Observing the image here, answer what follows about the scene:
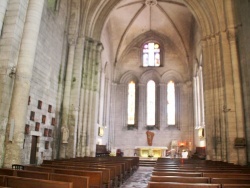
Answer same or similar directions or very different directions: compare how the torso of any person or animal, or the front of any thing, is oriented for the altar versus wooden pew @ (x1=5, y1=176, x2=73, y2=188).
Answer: very different directions

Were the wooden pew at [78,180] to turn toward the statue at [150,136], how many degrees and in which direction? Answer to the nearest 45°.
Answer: approximately 45° to its left

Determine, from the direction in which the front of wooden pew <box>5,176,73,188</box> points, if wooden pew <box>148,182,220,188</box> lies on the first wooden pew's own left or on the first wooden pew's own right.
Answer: on the first wooden pew's own right

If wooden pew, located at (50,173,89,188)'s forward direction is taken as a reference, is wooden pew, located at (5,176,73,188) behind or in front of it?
behind

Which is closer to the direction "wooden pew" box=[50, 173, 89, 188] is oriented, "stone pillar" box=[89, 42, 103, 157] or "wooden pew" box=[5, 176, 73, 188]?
the stone pillar

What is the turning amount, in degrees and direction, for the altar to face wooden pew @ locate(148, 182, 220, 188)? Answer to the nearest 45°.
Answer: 0° — it already faces it

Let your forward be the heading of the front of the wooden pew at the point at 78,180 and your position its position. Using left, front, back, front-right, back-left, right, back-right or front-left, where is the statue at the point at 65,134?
front-left

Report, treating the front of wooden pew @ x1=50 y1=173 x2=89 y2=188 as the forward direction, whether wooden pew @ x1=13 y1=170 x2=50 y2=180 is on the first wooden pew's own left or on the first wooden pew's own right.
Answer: on the first wooden pew's own left

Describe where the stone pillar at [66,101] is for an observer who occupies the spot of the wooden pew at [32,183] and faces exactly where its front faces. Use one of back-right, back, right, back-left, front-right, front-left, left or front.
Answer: front-left

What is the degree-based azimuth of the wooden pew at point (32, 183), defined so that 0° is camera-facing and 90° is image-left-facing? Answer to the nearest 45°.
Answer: approximately 225°

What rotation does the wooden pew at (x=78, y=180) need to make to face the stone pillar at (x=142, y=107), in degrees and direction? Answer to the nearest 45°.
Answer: approximately 45° to its left

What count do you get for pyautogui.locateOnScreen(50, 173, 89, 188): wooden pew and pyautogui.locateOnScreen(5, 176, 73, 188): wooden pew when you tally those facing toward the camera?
0

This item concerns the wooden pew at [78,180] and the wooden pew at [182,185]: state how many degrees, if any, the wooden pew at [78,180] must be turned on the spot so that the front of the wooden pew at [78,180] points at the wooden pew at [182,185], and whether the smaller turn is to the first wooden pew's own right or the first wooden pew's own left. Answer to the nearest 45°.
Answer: approximately 90° to the first wooden pew's own right

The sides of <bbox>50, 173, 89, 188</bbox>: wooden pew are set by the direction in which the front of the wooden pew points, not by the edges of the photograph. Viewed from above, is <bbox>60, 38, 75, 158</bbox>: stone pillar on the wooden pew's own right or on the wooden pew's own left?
on the wooden pew's own left

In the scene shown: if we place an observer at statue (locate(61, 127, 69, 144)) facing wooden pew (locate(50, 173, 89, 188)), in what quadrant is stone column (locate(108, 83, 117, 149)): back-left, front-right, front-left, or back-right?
back-left
